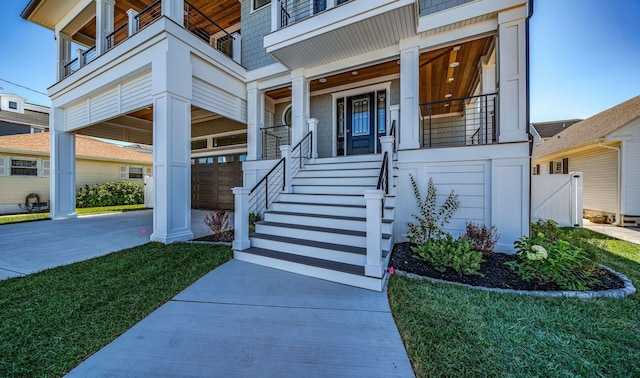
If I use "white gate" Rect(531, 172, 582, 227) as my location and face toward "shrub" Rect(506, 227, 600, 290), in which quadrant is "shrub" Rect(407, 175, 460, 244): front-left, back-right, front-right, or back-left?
front-right

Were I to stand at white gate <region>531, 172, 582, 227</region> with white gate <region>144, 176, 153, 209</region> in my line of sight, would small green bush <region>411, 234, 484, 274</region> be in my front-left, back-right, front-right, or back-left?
front-left

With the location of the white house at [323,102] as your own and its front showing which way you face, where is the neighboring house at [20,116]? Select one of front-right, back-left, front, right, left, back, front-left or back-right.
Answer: right

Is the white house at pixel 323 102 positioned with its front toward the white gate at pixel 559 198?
no

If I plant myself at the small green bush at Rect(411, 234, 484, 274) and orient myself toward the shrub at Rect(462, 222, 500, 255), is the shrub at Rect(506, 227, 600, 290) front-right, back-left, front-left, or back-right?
front-right

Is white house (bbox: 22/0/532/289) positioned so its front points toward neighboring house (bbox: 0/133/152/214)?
no

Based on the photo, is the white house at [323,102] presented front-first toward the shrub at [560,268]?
no

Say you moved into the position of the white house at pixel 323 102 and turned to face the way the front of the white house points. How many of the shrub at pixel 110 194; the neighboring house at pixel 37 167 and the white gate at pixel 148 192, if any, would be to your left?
0

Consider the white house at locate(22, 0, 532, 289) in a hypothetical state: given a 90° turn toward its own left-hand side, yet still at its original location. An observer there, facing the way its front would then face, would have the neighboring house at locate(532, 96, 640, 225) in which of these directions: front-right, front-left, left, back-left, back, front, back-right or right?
front-left

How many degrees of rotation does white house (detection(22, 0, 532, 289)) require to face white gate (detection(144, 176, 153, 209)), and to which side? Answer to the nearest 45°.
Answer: approximately 90° to its right

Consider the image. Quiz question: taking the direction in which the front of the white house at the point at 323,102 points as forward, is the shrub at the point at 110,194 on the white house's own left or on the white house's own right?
on the white house's own right
